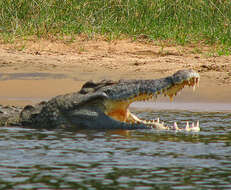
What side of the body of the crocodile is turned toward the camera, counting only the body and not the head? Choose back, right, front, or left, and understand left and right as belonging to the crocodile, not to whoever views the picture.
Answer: right
